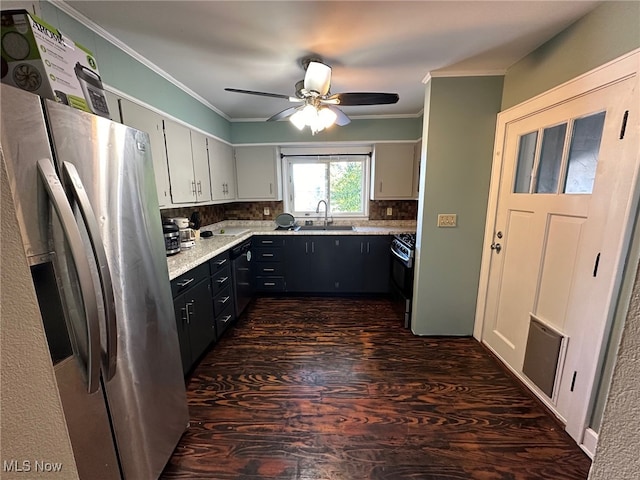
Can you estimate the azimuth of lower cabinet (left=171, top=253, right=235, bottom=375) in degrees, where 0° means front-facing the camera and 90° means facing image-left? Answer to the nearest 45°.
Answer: approximately 315°

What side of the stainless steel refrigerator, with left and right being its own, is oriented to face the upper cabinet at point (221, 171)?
left

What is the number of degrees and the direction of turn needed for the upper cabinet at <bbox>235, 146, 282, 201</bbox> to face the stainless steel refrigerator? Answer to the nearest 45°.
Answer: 0° — it already faces it

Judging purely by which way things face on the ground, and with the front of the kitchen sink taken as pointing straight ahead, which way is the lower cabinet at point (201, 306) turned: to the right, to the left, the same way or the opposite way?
to the left

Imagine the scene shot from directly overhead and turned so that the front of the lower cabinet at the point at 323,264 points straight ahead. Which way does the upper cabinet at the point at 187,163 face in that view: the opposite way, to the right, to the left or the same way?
to the left

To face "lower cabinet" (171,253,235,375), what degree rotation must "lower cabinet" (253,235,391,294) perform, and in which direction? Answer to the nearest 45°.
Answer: approximately 45° to its right

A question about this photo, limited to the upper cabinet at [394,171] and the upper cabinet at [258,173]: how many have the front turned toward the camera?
2

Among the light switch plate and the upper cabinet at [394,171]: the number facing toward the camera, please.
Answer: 2

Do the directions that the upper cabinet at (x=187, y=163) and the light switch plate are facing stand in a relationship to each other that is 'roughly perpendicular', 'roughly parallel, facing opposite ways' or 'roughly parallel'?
roughly perpendicular

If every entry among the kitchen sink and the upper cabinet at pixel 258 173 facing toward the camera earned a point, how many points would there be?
2

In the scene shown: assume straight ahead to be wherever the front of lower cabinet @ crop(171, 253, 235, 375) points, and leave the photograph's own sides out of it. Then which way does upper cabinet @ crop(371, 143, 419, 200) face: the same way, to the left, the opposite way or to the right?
to the right
